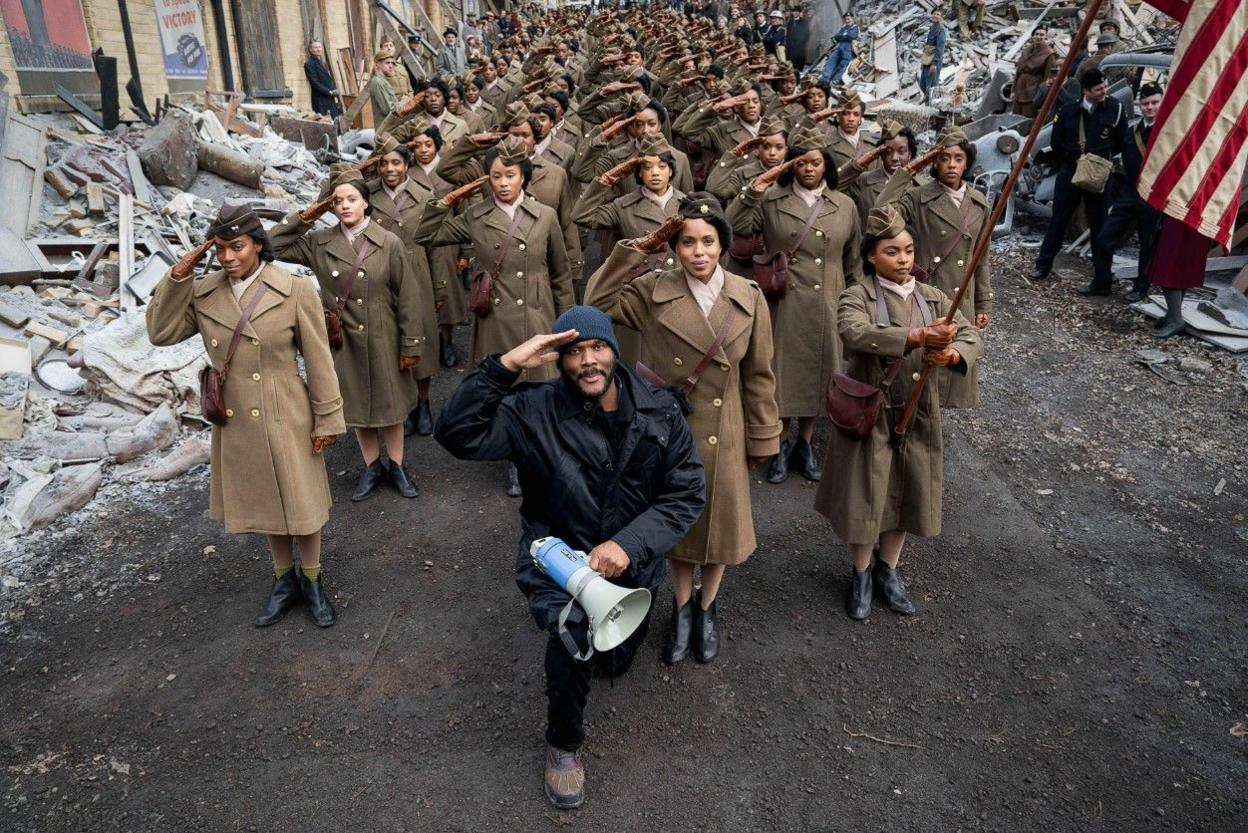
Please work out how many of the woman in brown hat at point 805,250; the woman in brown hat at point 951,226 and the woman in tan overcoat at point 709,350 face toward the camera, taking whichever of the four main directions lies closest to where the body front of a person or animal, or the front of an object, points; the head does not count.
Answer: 3

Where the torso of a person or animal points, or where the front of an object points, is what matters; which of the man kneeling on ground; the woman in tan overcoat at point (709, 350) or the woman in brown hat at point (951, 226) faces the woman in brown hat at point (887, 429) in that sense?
the woman in brown hat at point (951, 226)

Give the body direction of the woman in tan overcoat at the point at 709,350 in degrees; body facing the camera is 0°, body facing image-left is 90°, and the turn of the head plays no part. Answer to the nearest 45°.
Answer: approximately 0°

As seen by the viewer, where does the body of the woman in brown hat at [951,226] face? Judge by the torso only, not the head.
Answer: toward the camera

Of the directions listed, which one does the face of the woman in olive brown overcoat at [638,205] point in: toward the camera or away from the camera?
toward the camera

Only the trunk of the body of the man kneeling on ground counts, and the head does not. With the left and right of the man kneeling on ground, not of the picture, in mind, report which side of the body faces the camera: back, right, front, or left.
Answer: front

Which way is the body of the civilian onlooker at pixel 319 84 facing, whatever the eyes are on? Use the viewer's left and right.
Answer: facing the viewer and to the right of the viewer

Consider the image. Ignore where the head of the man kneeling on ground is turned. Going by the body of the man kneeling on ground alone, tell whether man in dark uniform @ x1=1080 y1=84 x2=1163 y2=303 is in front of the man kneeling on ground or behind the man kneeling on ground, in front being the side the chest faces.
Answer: behind

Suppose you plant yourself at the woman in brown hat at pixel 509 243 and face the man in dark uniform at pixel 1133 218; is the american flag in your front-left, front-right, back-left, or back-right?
front-right

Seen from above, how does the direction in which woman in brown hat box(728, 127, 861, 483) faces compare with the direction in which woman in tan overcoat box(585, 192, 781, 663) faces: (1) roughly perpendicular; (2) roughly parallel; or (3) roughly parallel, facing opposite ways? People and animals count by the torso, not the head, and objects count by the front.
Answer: roughly parallel

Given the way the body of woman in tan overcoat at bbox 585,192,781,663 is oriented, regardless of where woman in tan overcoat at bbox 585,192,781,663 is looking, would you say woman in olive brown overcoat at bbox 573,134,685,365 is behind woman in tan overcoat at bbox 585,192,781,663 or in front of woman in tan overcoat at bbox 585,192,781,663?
behind

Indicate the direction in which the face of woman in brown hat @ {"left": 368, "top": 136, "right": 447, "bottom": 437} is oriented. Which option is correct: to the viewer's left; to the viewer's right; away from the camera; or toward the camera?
toward the camera

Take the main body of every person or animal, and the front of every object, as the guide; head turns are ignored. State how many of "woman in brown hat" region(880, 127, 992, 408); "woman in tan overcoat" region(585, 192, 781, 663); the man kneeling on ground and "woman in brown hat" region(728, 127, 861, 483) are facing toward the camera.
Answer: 4

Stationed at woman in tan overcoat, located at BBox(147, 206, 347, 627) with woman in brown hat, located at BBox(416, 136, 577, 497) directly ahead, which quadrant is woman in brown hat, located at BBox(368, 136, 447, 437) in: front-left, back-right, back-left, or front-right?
front-left

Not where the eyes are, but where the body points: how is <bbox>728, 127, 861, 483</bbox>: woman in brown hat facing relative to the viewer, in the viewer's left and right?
facing the viewer
